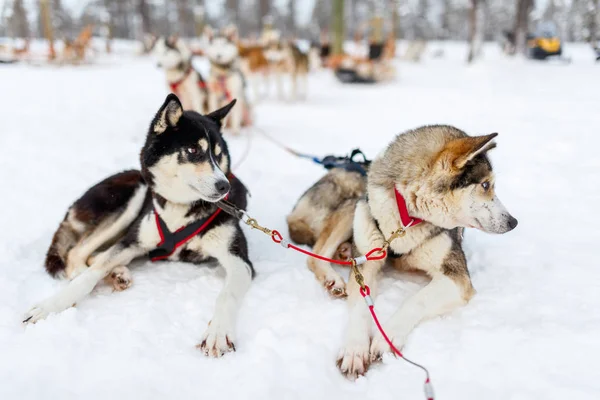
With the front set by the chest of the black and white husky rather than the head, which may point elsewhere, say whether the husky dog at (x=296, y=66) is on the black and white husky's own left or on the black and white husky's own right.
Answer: on the black and white husky's own left

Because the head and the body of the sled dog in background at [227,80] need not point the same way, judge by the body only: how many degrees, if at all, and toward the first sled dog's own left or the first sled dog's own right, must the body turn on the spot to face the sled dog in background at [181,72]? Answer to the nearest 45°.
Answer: approximately 45° to the first sled dog's own right

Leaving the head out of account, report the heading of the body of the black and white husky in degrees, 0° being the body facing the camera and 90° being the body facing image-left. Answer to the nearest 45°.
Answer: approximately 315°

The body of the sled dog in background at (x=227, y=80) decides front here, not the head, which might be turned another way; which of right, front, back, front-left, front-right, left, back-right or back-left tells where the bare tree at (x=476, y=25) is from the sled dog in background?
back-left

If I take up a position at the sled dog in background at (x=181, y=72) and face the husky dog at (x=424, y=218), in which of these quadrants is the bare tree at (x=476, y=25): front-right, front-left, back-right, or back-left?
back-left

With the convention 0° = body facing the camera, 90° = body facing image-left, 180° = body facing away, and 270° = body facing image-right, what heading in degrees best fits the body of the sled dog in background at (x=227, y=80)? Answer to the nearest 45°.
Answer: approximately 0°

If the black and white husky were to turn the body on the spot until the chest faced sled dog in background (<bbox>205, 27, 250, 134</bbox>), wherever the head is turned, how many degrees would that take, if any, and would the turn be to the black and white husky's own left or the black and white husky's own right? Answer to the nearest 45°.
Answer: approximately 135° to the black and white husky's own left

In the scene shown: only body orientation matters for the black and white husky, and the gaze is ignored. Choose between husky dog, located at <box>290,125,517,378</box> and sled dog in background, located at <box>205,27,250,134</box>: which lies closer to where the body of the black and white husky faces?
the husky dog

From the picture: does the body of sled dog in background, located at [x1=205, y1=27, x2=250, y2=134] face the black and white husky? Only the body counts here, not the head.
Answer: yes
